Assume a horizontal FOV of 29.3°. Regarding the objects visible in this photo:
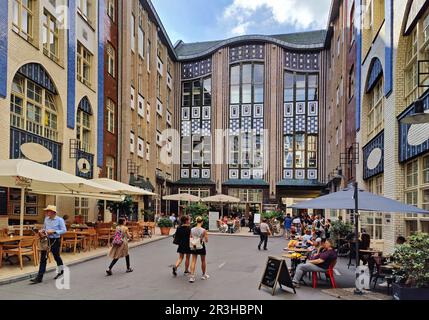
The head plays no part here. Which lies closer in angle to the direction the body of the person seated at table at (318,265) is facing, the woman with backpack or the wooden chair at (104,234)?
the woman with backpack

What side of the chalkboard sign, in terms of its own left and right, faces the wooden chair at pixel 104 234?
right

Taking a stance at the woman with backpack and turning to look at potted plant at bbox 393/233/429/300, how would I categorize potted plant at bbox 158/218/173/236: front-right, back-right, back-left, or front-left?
back-left

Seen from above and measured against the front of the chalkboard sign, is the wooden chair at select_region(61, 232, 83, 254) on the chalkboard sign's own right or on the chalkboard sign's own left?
on the chalkboard sign's own right

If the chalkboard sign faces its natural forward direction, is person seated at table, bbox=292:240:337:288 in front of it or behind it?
behind

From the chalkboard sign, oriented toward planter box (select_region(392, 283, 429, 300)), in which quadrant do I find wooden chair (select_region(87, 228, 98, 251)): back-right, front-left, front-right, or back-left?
back-left

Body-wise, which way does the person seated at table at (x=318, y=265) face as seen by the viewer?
to the viewer's left

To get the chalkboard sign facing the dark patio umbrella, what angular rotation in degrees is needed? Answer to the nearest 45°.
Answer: approximately 180°
